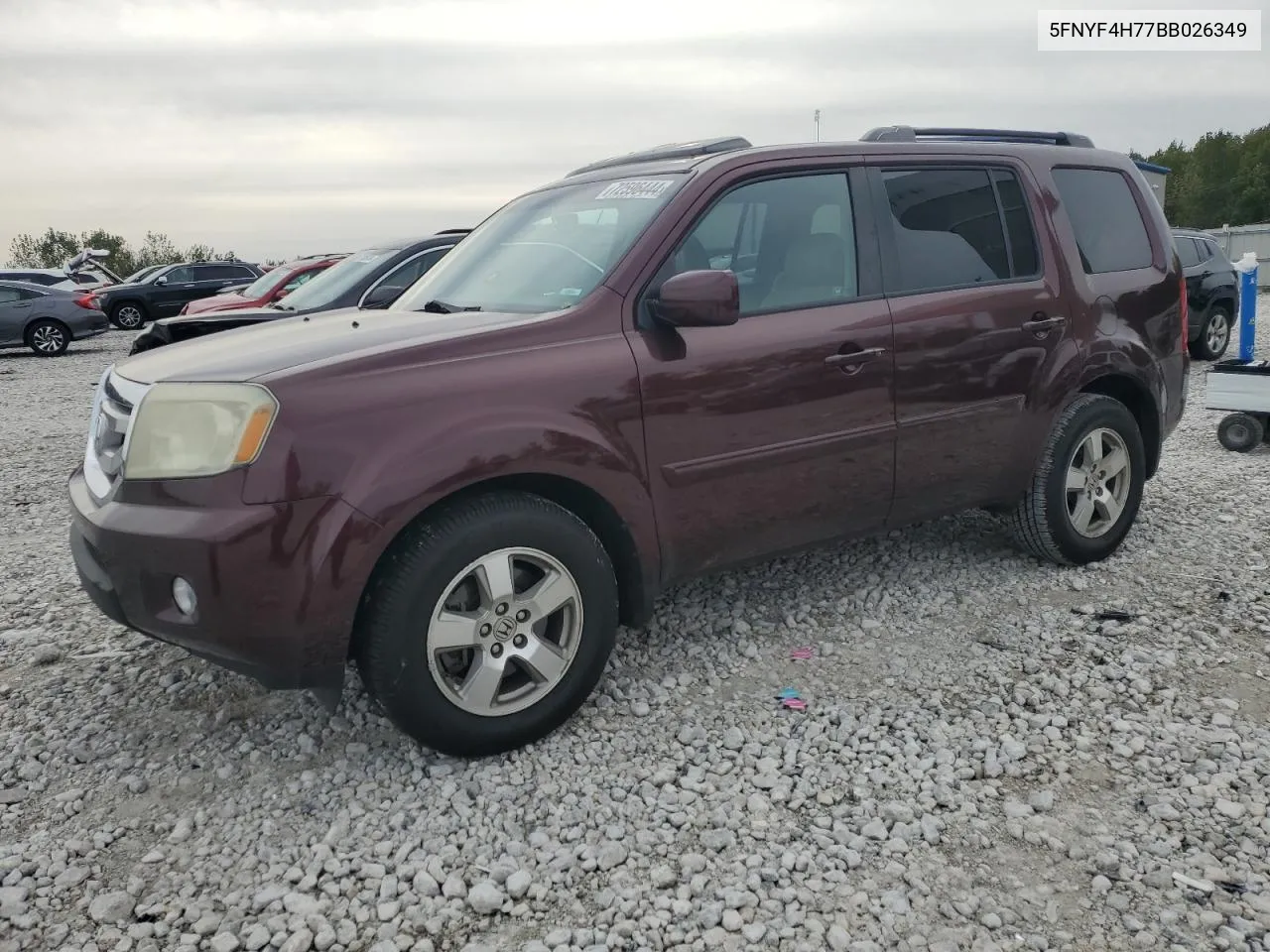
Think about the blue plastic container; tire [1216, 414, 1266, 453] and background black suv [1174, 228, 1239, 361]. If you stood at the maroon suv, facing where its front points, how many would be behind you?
3

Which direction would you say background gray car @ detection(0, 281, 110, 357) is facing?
to the viewer's left

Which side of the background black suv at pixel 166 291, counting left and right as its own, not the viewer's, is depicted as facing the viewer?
left

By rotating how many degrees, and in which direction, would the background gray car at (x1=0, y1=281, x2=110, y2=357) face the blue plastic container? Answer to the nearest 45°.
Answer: approximately 135° to its left

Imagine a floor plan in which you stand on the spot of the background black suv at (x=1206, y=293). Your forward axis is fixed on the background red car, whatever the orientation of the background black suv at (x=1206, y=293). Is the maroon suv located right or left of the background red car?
left

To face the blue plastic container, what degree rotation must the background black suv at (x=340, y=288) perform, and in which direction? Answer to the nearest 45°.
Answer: approximately 135° to its left

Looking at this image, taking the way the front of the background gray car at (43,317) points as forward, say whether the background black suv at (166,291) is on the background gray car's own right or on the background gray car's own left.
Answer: on the background gray car's own right

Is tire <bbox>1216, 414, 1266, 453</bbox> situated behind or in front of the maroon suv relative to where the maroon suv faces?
behind

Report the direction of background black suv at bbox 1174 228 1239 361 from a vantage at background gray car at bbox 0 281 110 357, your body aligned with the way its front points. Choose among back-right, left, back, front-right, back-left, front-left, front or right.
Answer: back-left

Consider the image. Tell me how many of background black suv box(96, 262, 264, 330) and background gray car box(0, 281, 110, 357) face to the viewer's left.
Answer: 2

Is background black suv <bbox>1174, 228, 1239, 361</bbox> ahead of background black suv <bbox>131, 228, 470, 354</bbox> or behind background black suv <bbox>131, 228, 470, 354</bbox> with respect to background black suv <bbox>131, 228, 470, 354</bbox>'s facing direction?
behind

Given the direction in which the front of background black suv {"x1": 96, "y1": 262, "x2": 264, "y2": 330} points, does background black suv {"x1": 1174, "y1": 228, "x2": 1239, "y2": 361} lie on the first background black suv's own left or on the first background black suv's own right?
on the first background black suv's own left
